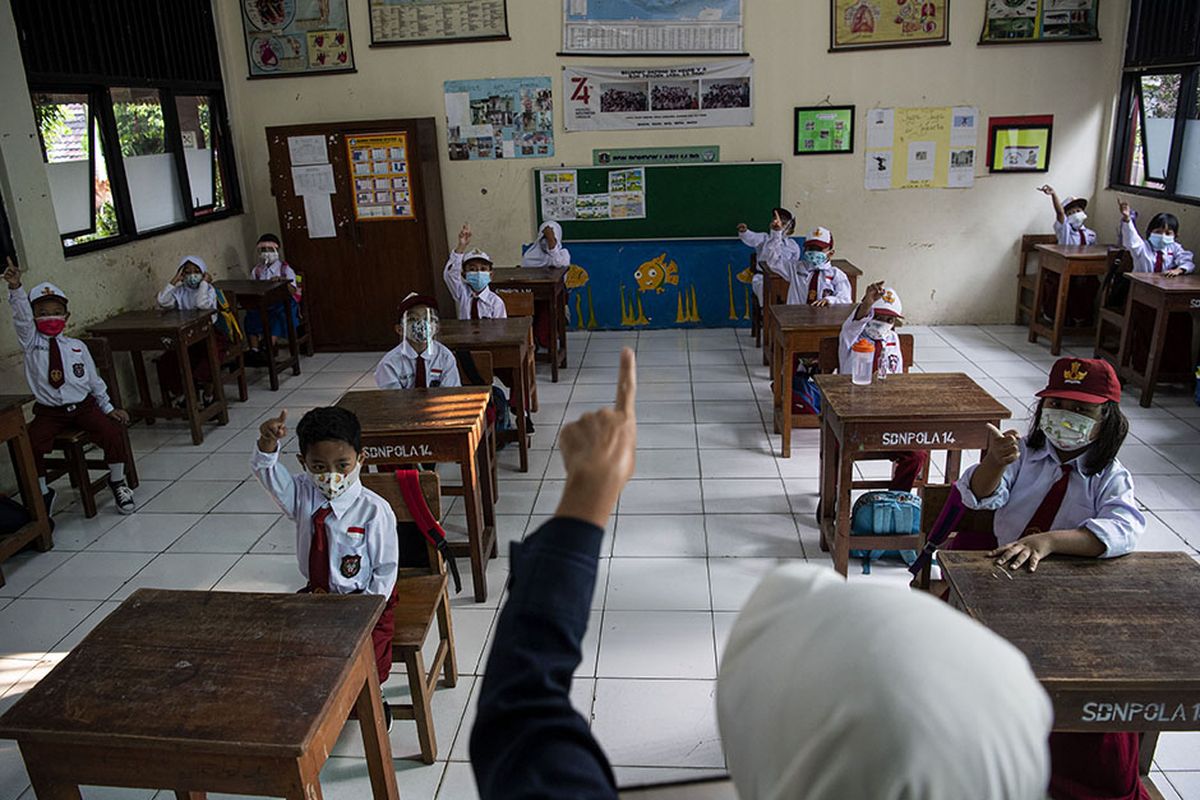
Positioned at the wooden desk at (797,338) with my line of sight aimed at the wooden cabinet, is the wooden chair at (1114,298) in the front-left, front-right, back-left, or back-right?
back-right

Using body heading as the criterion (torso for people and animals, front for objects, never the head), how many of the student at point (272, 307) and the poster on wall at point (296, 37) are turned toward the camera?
2

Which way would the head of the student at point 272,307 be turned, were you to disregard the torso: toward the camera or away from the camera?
toward the camera

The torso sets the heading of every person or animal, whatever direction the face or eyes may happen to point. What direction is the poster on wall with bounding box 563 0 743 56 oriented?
toward the camera

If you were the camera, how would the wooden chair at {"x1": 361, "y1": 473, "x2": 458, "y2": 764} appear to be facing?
facing the viewer and to the left of the viewer

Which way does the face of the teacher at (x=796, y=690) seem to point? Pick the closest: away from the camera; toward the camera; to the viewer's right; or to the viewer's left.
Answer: away from the camera

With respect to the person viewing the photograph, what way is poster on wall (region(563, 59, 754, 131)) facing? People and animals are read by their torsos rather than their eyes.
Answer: facing the viewer

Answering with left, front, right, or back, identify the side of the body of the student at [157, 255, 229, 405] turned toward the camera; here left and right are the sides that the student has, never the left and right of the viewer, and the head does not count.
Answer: front

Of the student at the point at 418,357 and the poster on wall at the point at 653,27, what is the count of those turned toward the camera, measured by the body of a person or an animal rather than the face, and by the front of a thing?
2

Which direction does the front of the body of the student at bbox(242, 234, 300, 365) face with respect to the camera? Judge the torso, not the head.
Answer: toward the camera

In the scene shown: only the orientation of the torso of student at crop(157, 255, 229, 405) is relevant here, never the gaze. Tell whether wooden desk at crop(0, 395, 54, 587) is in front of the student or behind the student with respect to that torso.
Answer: in front

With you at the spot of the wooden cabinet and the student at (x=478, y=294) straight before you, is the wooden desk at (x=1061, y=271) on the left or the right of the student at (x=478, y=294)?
left

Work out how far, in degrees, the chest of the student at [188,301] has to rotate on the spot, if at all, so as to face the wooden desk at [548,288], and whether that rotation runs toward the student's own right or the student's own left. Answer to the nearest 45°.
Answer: approximately 90° to the student's own left

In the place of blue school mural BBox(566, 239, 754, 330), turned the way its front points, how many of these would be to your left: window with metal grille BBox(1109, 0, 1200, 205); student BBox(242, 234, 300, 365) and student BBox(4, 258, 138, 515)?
1
